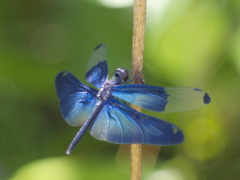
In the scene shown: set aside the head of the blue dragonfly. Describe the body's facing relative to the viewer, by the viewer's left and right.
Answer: facing away from the viewer and to the right of the viewer
